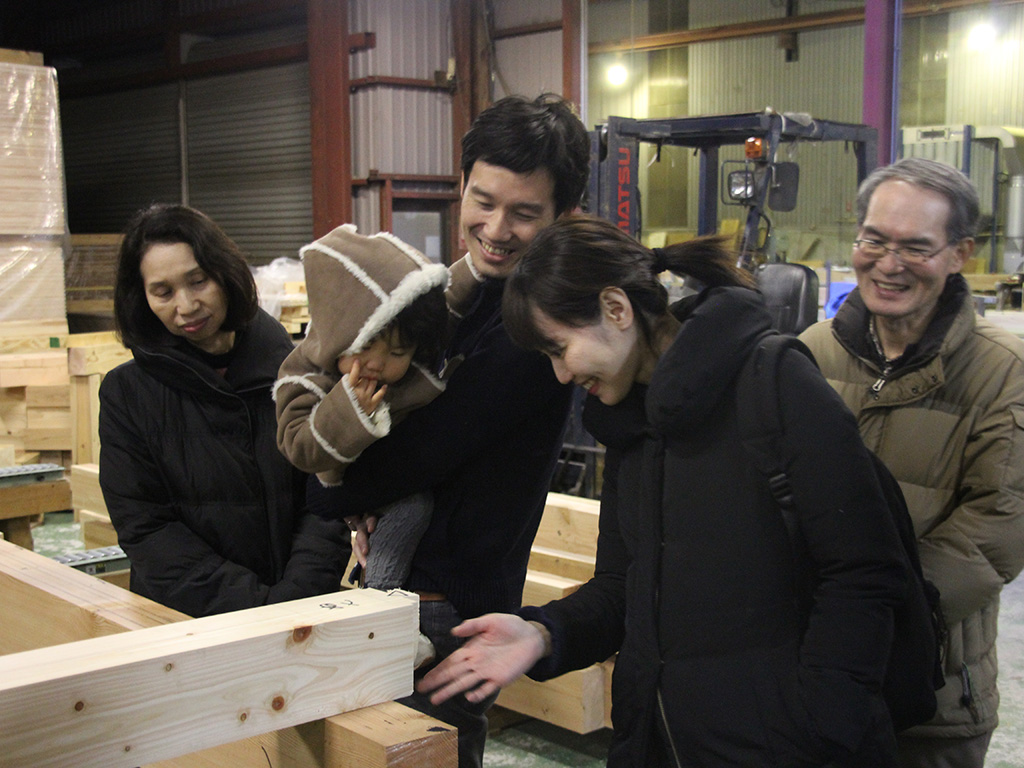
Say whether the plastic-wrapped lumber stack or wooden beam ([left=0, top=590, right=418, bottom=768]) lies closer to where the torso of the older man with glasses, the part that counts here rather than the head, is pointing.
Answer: the wooden beam

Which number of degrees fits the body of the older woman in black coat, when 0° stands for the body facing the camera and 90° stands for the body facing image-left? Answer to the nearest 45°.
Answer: approximately 315°

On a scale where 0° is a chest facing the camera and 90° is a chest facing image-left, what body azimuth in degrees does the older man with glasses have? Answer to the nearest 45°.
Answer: approximately 45°

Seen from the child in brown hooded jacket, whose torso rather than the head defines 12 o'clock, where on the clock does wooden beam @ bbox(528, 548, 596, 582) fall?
The wooden beam is roughly at 8 o'clock from the child in brown hooded jacket.

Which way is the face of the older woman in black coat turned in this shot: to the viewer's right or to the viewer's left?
to the viewer's right

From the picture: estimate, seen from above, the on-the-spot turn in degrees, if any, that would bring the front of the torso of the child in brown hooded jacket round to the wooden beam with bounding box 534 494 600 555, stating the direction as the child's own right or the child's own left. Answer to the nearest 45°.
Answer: approximately 135° to the child's own left

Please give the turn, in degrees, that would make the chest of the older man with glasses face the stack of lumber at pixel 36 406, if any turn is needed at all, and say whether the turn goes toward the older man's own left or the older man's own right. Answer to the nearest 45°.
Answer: approximately 90° to the older man's own right

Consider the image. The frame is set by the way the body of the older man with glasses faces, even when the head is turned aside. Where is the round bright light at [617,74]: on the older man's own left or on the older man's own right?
on the older man's own right
